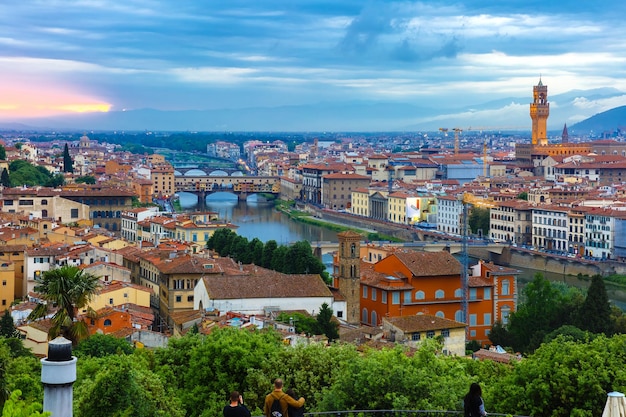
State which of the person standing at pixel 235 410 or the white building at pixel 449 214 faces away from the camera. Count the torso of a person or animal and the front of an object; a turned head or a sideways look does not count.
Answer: the person standing

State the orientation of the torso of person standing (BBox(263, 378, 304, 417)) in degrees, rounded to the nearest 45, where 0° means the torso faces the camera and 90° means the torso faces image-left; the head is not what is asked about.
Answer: approximately 180°

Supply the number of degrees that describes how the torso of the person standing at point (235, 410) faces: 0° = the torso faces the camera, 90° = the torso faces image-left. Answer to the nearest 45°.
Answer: approximately 180°

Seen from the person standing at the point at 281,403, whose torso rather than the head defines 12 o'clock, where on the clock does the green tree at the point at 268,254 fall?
The green tree is roughly at 12 o'clock from the person standing.

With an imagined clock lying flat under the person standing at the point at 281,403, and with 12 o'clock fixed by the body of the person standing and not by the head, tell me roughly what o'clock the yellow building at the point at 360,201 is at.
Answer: The yellow building is roughly at 12 o'clock from the person standing.

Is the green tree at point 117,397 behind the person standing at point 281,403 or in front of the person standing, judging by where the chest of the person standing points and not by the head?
in front

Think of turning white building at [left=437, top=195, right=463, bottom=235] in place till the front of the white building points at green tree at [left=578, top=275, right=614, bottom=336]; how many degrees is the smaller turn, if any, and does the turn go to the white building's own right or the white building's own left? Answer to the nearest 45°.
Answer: approximately 45° to the white building's own left

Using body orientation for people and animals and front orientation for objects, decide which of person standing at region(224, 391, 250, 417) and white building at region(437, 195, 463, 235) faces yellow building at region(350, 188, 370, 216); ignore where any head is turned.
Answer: the person standing

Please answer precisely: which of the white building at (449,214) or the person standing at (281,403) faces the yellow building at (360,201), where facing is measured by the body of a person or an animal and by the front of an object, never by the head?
the person standing

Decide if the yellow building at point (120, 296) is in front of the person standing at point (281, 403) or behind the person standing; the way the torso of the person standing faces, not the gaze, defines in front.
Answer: in front

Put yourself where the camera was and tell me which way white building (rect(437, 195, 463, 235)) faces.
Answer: facing the viewer and to the left of the viewer

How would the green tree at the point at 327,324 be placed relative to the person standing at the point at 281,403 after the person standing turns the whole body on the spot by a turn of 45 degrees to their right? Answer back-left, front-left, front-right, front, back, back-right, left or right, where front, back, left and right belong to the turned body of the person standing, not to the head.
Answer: front-left

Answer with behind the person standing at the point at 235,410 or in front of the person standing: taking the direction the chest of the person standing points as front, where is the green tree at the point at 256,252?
in front

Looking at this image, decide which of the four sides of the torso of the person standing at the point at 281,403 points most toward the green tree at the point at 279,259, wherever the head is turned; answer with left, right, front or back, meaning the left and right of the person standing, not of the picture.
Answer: front

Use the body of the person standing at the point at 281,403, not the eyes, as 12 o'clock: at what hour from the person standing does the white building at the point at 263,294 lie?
The white building is roughly at 12 o'clock from the person standing.
